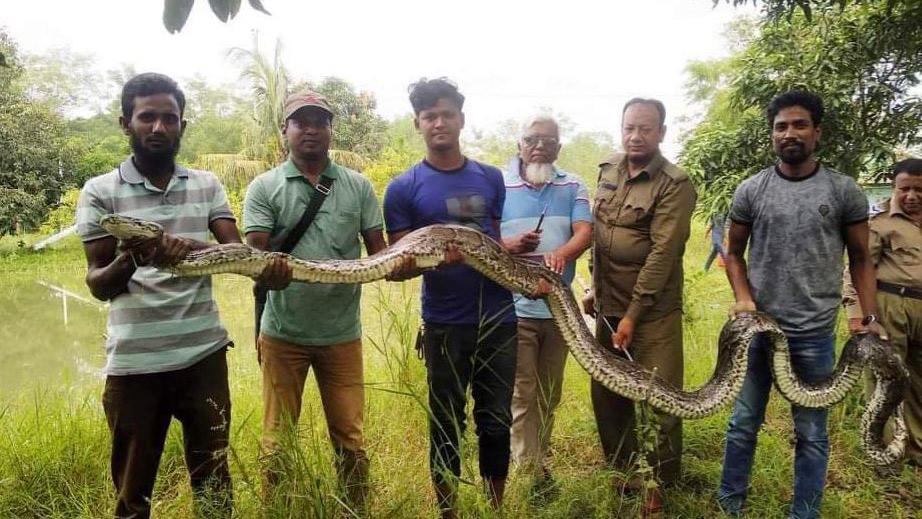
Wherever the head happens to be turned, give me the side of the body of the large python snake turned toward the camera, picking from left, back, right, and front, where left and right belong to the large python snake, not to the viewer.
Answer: left

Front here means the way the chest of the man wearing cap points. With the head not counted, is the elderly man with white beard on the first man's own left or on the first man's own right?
on the first man's own left

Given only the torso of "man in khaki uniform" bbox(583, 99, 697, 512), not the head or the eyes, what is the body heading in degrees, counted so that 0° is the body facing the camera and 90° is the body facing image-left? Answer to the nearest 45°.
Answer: approximately 45°

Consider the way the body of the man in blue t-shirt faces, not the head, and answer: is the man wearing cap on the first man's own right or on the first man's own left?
on the first man's own right

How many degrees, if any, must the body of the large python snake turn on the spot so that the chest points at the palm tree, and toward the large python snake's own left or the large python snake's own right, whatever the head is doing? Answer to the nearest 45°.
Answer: approximately 45° to the large python snake's own right

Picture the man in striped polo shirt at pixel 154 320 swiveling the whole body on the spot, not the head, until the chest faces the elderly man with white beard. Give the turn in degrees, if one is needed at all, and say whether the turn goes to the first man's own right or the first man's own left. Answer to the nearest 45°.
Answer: approximately 90° to the first man's own left

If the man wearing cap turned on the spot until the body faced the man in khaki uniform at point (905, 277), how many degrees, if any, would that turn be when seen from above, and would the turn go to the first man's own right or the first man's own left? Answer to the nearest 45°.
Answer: approximately 90° to the first man's own left

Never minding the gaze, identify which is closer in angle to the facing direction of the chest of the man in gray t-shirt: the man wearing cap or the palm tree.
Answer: the man wearing cap

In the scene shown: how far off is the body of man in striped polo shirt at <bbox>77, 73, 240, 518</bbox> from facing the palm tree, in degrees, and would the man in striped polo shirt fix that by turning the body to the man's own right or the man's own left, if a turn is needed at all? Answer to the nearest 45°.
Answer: approximately 180°

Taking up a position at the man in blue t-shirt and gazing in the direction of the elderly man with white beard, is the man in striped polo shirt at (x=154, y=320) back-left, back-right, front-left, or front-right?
back-left

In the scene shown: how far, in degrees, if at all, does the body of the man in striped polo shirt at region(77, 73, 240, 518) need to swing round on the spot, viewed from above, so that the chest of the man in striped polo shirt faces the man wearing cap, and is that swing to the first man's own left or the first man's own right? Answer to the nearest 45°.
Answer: approximately 90° to the first man's own left

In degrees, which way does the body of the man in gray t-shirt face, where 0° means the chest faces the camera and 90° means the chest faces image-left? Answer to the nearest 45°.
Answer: approximately 0°

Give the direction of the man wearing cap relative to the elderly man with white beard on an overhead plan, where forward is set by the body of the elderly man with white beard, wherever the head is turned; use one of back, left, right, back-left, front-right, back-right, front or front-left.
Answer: front-right

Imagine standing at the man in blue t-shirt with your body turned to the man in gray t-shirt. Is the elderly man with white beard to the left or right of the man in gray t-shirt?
left

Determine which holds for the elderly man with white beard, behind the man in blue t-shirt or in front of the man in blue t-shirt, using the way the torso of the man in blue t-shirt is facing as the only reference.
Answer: behind
